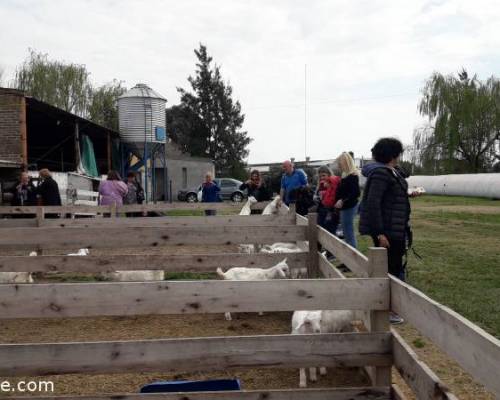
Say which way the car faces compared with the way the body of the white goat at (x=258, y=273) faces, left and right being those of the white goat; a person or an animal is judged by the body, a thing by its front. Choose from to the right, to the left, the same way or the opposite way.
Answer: the opposite way

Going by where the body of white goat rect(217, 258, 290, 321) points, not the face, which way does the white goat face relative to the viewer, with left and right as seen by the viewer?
facing to the right of the viewer

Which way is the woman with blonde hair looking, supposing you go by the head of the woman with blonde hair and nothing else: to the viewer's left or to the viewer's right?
to the viewer's left

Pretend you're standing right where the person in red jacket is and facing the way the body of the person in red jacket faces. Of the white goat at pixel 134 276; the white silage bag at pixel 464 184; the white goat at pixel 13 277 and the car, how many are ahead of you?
2

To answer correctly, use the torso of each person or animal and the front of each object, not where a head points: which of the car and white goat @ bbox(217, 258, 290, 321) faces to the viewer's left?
the car

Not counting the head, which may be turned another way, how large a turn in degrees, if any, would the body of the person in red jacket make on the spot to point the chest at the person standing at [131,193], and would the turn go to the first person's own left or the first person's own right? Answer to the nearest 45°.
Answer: approximately 90° to the first person's own right

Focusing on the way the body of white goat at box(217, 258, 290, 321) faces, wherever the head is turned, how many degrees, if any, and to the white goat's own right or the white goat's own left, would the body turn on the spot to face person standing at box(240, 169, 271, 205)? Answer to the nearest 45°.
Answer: approximately 90° to the white goat's own left

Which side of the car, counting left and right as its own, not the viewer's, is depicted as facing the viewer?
left

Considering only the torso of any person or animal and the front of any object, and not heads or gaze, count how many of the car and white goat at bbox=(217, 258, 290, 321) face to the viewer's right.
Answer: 1
